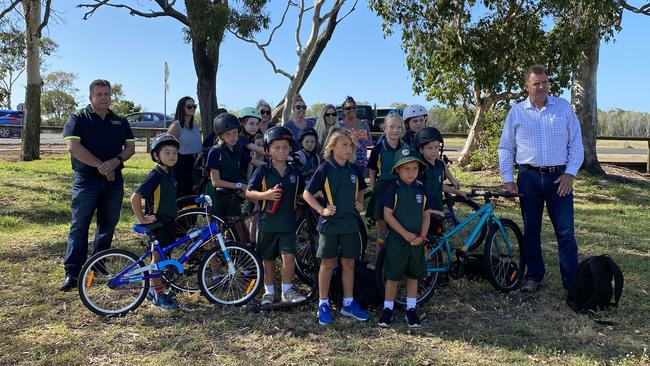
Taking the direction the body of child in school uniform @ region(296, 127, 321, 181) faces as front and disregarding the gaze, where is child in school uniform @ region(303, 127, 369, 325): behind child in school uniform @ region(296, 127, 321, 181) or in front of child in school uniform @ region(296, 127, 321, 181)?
in front

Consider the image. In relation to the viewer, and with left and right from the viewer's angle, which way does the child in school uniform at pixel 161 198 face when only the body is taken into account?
facing the viewer and to the right of the viewer

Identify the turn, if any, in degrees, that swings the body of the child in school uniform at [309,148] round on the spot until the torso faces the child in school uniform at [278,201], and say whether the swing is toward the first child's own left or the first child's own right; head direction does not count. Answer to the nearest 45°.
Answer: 0° — they already face them

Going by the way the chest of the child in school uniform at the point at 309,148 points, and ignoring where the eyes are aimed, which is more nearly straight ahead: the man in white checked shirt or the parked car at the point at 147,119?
the man in white checked shirt

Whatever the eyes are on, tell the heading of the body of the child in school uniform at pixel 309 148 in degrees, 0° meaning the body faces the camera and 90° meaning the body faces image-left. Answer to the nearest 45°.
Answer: approximately 0°

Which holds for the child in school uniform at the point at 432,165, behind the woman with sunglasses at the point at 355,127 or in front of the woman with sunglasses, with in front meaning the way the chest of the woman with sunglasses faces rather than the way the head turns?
in front

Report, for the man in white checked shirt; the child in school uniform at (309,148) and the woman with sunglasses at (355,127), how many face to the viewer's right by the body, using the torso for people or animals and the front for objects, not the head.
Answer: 0

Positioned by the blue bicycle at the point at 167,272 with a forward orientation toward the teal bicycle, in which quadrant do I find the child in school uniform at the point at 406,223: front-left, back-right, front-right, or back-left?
front-right

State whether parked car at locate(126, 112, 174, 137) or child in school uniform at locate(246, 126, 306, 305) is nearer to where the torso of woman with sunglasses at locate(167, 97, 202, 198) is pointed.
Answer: the child in school uniform

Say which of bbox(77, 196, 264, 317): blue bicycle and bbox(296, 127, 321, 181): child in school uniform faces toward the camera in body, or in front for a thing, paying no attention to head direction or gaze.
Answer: the child in school uniform

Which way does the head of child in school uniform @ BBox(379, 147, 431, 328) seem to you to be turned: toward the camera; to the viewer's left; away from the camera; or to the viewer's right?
toward the camera

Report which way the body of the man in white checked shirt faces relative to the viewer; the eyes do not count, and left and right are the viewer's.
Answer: facing the viewer
